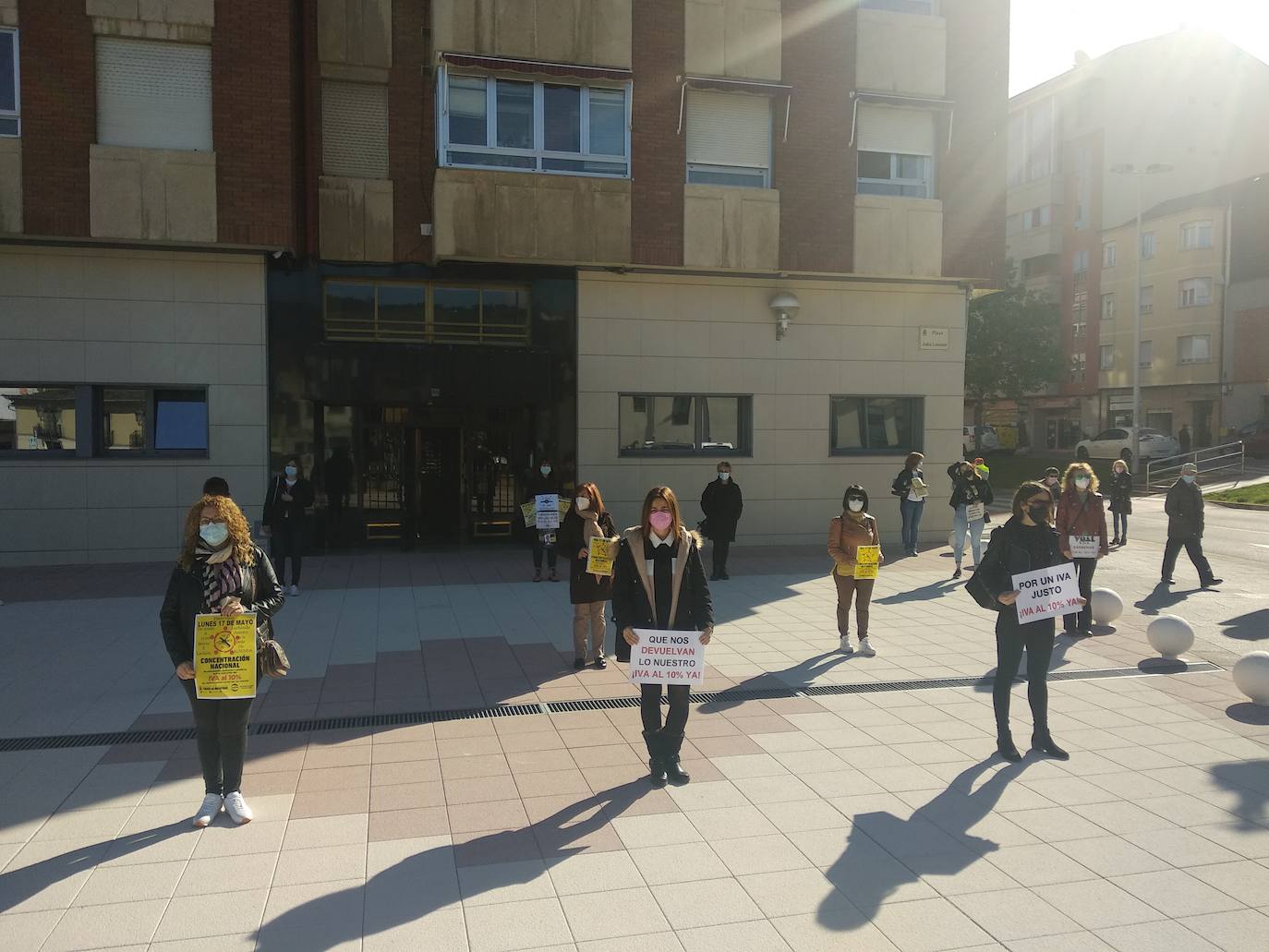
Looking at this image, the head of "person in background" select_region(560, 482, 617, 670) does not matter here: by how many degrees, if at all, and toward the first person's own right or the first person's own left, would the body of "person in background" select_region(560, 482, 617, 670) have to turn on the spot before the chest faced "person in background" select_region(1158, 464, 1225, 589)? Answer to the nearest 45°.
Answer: approximately 135° to the first person's own left

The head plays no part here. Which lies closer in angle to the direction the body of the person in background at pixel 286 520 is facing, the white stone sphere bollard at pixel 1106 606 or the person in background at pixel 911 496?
the white stone sphere bollard

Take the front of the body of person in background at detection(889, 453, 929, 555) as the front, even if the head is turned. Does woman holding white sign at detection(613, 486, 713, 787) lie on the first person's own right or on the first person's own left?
on the first person's own right

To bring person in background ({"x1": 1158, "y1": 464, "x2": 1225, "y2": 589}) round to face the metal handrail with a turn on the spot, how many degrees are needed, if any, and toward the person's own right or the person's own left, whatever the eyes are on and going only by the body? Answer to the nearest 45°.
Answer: approximately 135° to the person's own left

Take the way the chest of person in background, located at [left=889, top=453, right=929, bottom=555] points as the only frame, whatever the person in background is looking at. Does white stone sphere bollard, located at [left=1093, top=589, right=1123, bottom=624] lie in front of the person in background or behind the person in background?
in front

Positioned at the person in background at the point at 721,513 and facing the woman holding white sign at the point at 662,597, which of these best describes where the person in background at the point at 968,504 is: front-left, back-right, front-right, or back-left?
back-left

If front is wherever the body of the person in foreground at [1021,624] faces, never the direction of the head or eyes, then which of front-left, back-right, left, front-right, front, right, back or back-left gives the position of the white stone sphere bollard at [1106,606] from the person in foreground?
back-left

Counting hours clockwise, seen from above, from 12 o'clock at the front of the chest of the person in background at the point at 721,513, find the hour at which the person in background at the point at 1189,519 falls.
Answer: the person in background at the point at 1189,519 is roughly at 9 o'clock from the person in background at the point at 721,513.

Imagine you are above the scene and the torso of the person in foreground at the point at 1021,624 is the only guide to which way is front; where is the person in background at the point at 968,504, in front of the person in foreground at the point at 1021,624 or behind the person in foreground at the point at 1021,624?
behind
